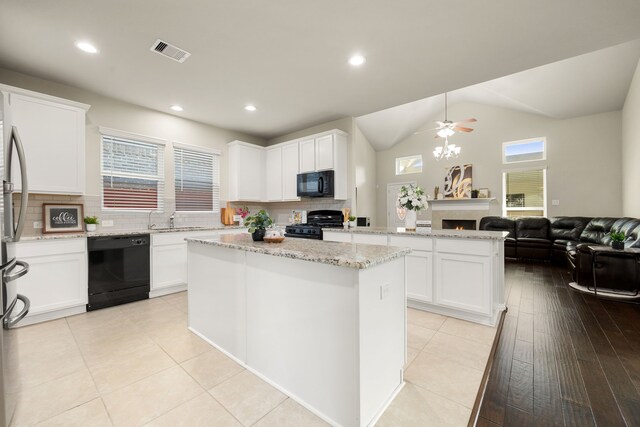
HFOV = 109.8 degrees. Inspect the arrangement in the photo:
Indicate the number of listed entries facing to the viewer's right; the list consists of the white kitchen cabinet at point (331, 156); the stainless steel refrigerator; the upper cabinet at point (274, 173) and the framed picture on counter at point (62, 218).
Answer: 1

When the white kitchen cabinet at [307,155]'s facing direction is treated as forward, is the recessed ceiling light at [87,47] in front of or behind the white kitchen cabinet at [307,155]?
in front

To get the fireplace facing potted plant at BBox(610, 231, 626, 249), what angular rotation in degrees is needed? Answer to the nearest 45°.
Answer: approximately 45° to its left

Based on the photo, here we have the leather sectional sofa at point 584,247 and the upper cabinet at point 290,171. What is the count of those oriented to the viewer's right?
0

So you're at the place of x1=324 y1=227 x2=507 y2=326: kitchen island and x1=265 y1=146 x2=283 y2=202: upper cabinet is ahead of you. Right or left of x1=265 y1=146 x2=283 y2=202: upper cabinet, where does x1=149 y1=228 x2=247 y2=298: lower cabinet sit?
left

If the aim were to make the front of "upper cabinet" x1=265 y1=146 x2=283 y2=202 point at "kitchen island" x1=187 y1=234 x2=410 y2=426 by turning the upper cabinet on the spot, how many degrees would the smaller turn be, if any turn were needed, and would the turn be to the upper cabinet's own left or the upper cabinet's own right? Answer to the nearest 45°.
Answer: approximately 45° to the upper cabinet's own left

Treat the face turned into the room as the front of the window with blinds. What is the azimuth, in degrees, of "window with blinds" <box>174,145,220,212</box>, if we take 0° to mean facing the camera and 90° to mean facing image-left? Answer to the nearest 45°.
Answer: approximately 315°

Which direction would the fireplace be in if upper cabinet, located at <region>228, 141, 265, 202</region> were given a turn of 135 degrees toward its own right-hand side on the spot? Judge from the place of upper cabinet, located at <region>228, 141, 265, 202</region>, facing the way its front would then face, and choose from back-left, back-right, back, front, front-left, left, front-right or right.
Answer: back

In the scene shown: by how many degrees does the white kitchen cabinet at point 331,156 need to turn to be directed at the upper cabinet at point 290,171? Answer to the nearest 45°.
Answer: approximately 90° to its right

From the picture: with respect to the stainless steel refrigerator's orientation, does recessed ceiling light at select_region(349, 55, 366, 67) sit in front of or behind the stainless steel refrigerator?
in front

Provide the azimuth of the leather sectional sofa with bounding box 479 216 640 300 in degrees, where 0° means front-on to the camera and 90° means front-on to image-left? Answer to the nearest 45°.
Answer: approximately 45°

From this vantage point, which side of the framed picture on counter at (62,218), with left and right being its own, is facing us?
front

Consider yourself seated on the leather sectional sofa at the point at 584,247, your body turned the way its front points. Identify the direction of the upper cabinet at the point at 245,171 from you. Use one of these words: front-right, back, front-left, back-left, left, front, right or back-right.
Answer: front

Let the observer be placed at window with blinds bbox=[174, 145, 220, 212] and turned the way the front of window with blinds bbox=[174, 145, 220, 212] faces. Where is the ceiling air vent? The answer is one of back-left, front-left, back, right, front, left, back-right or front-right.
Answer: front-right

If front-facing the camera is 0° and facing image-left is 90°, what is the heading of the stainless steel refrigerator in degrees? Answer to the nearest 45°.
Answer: approximately 270°

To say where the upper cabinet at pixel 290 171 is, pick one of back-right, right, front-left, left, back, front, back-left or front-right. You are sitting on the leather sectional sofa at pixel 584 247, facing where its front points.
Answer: front

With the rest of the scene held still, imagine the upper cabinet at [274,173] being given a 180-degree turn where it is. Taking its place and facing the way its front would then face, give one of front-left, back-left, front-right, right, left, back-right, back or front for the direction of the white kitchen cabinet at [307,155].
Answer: right

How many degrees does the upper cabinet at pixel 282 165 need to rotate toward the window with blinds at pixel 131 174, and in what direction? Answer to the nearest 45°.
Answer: approximately 45° to its right
